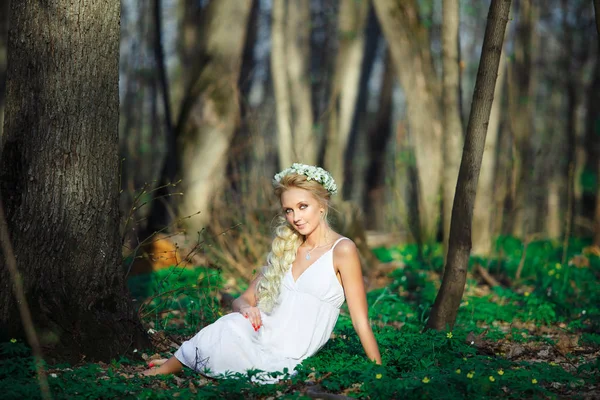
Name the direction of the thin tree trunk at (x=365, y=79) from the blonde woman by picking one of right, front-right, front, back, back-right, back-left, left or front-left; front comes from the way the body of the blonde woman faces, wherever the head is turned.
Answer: back-right

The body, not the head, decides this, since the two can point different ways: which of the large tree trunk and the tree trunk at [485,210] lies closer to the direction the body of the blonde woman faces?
the large tree trunk

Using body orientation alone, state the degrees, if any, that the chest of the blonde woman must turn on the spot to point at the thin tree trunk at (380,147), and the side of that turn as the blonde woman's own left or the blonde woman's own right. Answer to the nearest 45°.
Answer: approximately 135° to the blonde woman's own right

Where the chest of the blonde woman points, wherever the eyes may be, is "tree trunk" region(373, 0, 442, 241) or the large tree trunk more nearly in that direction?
the large tree trunk

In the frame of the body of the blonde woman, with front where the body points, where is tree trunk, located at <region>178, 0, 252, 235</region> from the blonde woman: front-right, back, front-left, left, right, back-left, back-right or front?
back-right

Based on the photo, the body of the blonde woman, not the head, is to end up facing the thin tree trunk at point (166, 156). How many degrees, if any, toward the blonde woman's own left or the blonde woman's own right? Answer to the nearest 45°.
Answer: approximately 135° to the blonde woman's own right

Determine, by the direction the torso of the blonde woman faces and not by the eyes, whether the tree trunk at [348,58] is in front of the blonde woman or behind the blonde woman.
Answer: behind

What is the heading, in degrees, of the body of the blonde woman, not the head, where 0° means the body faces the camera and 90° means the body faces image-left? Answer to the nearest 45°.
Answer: approximately 45°

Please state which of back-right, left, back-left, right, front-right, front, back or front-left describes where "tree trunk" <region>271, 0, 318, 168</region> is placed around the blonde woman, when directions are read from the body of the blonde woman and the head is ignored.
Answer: back-right
